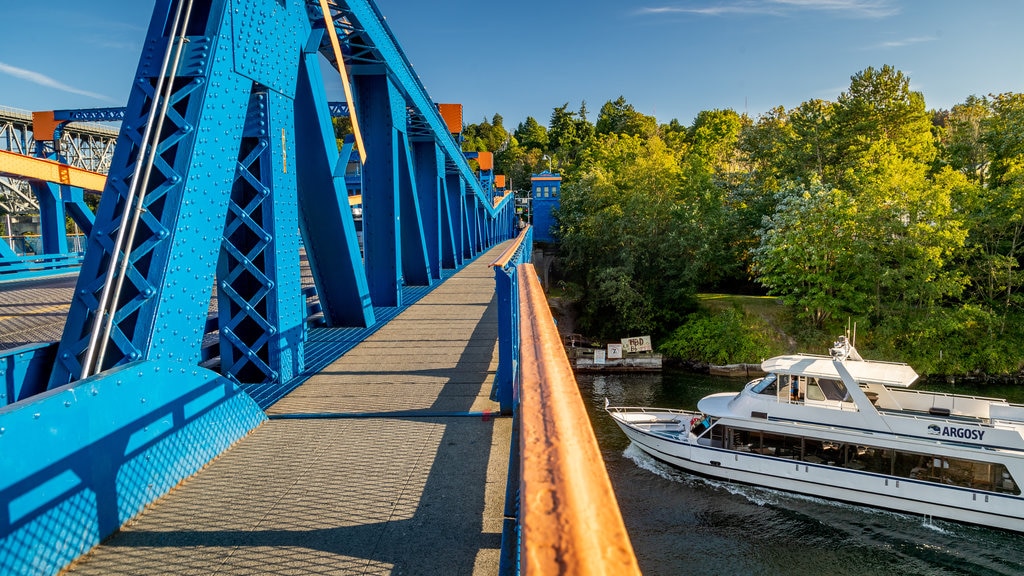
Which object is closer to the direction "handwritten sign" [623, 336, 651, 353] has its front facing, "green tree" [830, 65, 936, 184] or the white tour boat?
the white tour boat

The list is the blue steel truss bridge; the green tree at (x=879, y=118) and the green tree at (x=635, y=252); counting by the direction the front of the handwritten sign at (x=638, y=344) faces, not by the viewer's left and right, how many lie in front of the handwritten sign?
1

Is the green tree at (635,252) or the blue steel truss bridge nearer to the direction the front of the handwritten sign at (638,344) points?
the blue steel truss bridge

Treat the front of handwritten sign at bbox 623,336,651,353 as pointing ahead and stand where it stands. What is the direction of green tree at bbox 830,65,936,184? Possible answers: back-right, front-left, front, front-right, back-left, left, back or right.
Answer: back-left

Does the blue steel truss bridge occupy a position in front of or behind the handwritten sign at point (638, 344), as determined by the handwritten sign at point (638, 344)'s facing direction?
in front

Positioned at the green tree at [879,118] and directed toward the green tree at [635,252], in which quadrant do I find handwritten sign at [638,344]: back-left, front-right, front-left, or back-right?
front-left

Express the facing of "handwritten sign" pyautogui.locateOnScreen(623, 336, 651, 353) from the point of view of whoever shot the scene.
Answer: facing the viewer

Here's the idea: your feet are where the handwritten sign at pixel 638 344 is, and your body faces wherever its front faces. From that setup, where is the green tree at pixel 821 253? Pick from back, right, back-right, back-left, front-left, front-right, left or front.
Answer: left

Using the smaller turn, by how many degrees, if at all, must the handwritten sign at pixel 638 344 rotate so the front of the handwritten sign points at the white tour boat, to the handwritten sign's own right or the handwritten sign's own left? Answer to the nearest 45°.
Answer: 0° — it already faces it
